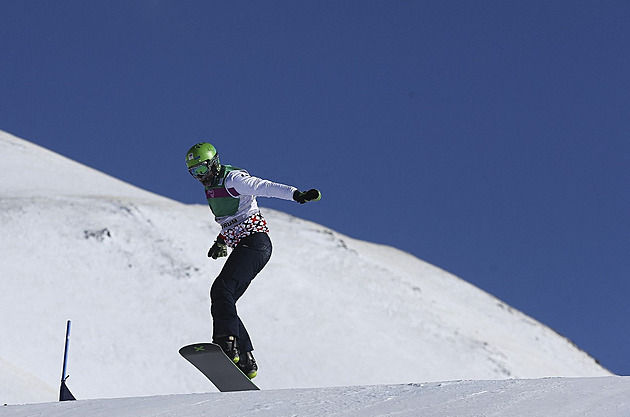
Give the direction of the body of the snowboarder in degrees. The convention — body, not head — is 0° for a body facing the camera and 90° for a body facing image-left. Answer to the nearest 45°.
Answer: approximately 45°
